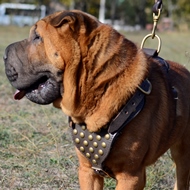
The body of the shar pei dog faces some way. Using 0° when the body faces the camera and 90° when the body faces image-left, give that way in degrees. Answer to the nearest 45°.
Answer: approximately 45°
